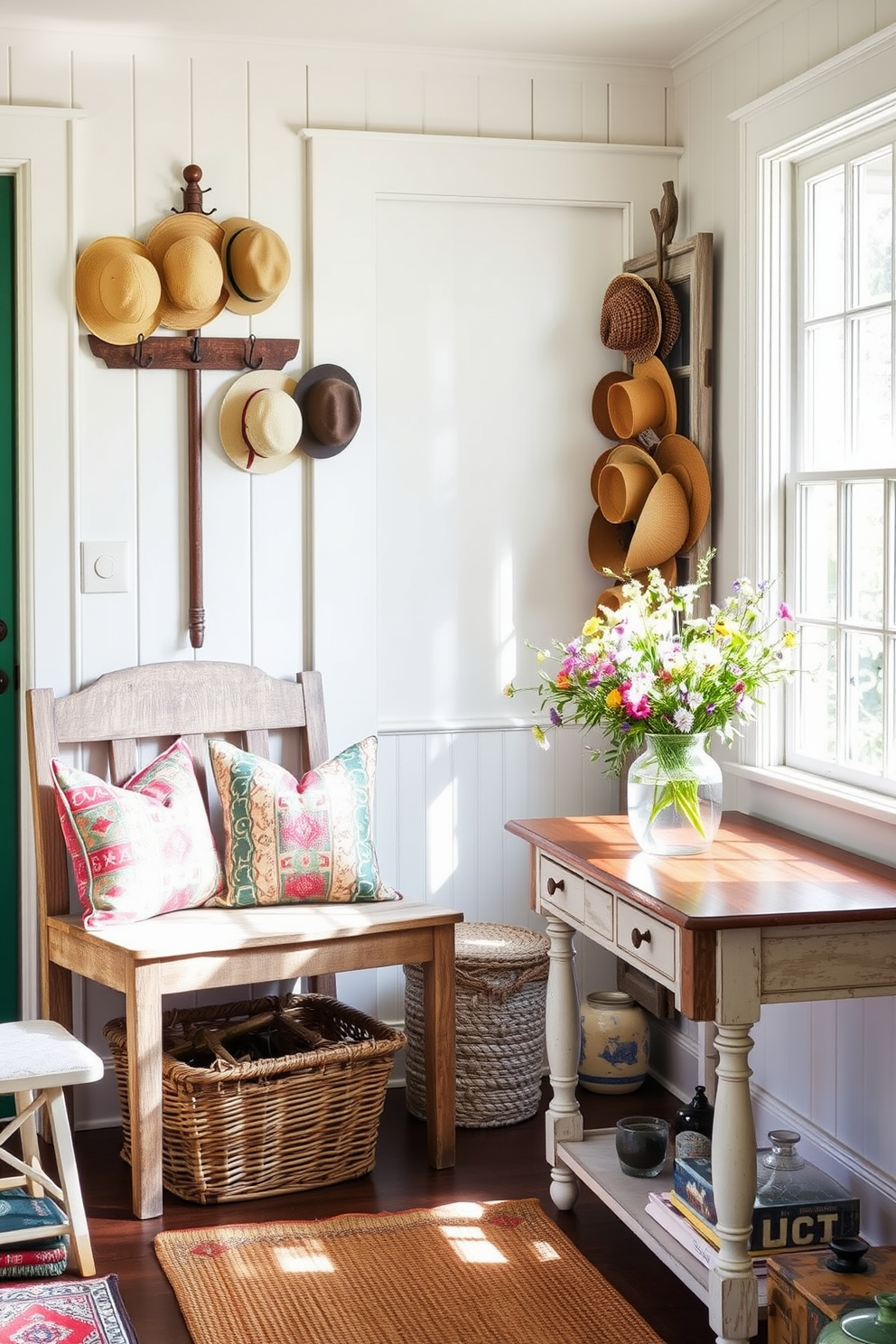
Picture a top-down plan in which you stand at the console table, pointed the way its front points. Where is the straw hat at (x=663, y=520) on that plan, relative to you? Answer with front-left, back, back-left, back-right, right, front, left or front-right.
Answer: back-right

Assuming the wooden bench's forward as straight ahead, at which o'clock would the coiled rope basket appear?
The coiled rope basket is roughly at 10 o'clock from the wooden bench.

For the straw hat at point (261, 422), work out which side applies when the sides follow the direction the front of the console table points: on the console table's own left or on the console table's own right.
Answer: on the console table's own right

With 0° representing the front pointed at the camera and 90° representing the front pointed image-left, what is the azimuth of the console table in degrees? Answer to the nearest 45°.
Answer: approximately 45°

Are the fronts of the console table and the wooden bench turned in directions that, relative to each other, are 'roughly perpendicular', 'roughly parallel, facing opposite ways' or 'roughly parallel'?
roughly perpendicular

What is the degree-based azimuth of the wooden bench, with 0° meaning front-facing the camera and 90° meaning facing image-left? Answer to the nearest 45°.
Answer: approximately 315°

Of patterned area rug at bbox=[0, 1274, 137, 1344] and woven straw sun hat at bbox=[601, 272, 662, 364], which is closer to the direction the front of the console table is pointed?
the patterned area rug

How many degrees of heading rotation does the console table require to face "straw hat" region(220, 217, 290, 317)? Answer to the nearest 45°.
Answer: approximately 90° to its right

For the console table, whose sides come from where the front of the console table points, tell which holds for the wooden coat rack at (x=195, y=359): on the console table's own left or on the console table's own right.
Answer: on the console table's own right
